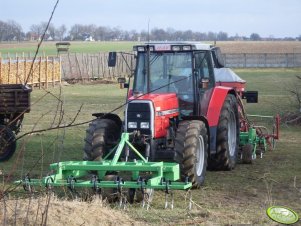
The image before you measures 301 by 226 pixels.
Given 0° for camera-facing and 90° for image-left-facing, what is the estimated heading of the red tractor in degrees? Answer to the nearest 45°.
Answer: approximately 45°

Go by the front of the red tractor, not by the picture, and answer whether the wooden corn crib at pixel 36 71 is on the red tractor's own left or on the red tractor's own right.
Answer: on the red tractor's own right

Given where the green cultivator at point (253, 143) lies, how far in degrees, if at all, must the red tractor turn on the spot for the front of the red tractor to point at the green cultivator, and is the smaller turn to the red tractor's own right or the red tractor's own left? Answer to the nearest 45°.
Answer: approximately 180°
